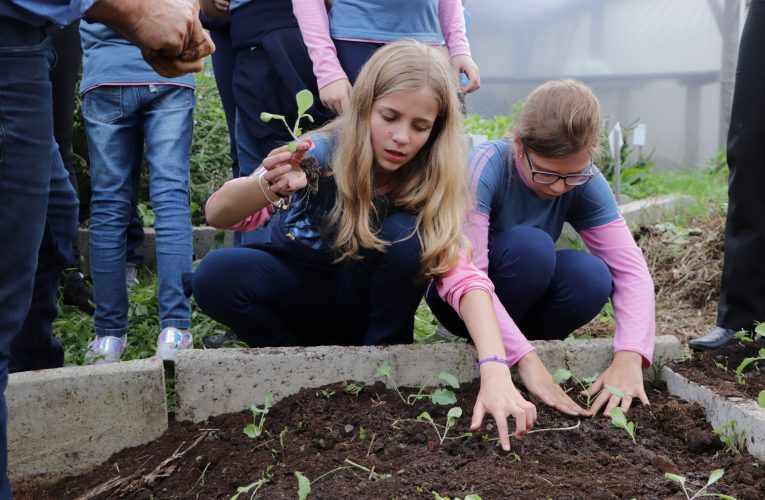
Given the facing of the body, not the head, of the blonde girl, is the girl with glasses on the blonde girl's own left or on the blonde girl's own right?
on the blonde girl's own left

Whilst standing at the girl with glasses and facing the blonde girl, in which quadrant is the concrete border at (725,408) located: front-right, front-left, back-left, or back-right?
back-left

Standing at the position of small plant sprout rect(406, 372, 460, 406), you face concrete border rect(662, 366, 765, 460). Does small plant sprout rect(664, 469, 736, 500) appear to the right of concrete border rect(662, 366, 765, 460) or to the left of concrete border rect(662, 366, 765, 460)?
right

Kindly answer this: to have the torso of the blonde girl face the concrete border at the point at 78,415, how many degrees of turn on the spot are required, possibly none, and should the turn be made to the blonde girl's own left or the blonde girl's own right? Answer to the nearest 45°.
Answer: approximately 45° to the blonde girl's own right

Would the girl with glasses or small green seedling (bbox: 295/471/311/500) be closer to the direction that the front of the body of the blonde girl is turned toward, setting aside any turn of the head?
the small green seedling

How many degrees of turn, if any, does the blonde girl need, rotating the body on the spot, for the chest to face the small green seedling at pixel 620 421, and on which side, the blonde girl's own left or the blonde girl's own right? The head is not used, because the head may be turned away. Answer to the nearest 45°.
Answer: approximately 45° to the blonde girl's own left

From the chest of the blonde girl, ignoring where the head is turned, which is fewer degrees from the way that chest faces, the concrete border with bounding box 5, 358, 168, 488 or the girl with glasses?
the concrete border

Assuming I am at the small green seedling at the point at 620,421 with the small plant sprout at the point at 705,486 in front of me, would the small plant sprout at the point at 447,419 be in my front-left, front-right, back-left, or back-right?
back-right

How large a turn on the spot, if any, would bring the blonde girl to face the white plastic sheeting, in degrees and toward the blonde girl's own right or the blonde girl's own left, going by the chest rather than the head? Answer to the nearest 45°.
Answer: approximately 135° to the blonde girl's own left

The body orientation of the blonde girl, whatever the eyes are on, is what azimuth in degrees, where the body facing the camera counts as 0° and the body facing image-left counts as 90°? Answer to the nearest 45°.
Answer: approximately 0°
